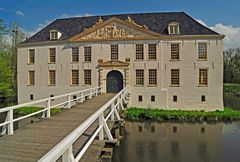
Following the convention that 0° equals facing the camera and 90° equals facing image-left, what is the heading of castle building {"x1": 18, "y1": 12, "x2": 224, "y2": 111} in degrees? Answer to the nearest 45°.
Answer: approximately 0°

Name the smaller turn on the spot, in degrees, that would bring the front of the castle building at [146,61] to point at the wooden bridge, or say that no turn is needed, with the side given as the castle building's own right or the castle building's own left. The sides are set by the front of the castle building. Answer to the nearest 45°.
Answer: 0° — it already faces it
